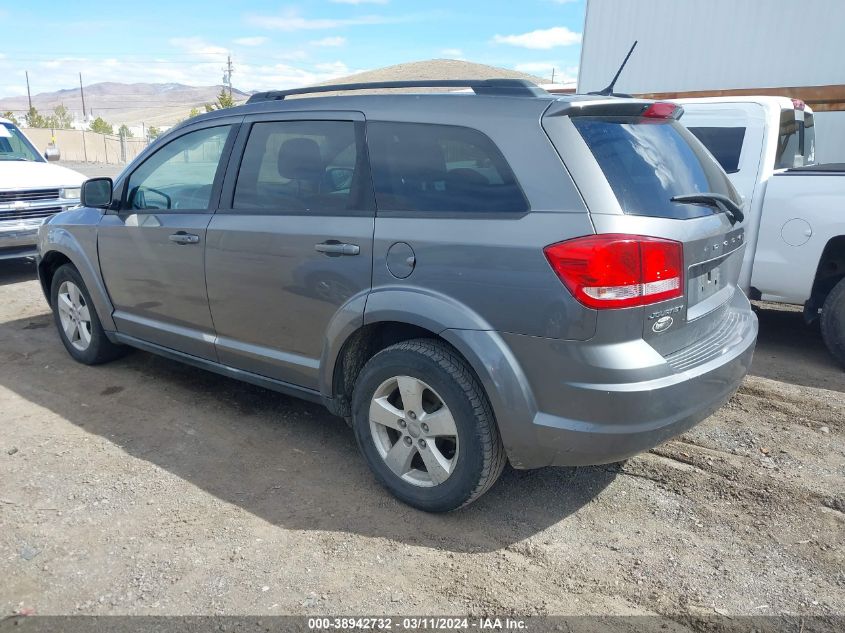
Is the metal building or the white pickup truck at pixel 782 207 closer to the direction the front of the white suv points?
the white pickup truck

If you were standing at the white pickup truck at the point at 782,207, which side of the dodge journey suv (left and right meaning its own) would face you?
right

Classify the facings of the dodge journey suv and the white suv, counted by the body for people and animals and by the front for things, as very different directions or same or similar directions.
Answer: very different directions

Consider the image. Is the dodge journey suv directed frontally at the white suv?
yes

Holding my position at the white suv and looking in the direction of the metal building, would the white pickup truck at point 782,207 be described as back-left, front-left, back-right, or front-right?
front-right

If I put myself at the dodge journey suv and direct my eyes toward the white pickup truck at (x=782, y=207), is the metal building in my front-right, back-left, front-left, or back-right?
front-left

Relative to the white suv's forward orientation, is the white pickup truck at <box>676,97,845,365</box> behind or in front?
in front

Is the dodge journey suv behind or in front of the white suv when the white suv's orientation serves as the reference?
in front

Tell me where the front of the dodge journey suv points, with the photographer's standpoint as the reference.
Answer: facing away from the viewer and to the left of the viewer

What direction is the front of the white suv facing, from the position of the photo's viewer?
facing the viewer and to the right of the viewer

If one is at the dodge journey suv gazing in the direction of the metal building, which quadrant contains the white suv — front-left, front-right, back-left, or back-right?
front-left
